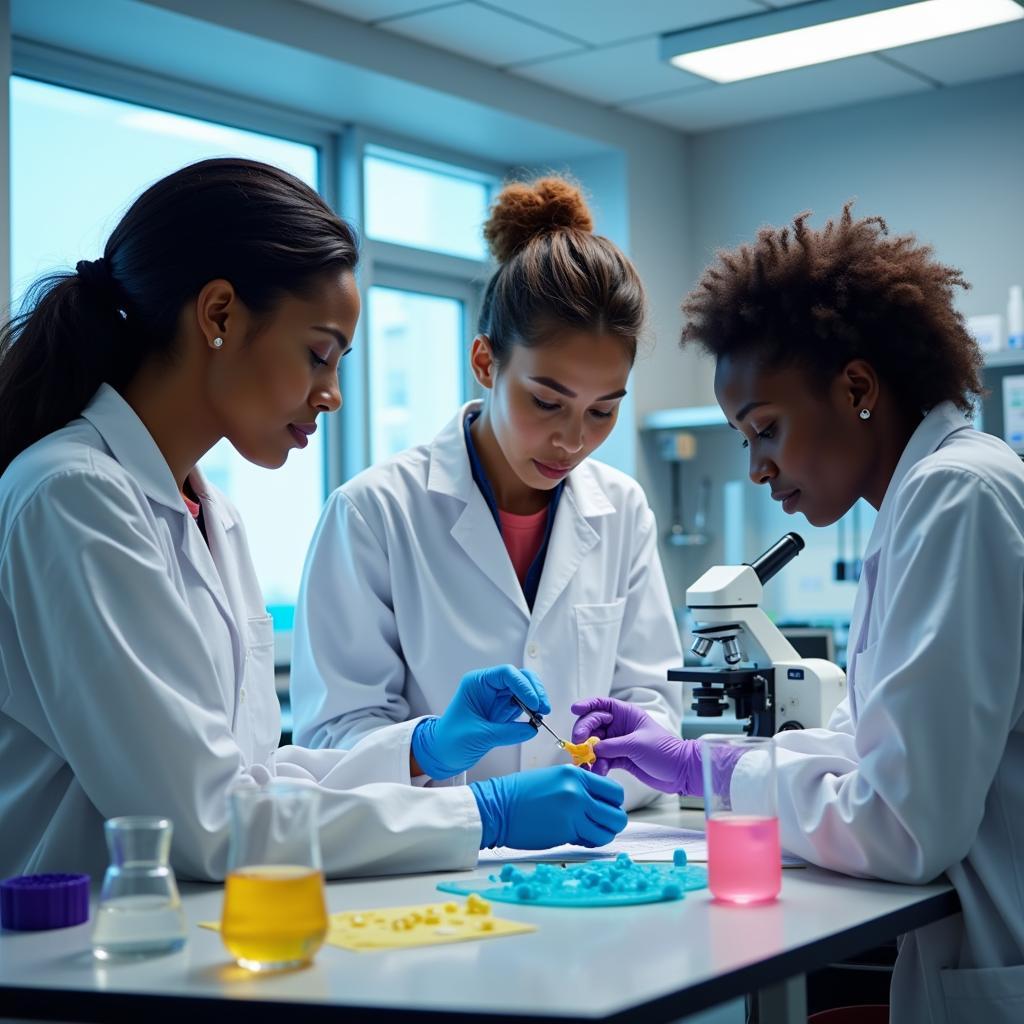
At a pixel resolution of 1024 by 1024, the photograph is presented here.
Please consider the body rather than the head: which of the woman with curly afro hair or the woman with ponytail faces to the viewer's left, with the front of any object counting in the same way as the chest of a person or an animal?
the woman with curly afro hair

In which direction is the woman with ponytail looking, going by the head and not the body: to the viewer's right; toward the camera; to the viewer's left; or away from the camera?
to the viewer's right

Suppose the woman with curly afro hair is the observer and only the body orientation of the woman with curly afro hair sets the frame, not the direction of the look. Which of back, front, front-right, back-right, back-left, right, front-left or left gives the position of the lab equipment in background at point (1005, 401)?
right

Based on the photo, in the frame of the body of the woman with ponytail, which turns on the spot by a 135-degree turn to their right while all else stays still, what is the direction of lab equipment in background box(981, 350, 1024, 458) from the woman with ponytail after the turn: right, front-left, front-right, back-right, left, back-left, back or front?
back

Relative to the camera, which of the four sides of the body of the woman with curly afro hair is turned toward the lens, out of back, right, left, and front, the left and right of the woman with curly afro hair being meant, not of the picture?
left

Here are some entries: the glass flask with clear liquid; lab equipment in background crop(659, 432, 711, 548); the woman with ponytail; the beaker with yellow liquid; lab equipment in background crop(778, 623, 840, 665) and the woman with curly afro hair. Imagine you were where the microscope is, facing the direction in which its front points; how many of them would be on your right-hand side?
2

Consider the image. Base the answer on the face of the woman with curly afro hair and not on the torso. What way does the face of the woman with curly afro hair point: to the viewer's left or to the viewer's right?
to the viewer's left

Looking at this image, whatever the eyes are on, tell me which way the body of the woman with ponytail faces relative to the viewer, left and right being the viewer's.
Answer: facing to the right of the viewer

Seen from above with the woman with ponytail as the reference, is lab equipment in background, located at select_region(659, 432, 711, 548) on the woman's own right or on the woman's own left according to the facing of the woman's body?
on the woman's own left
